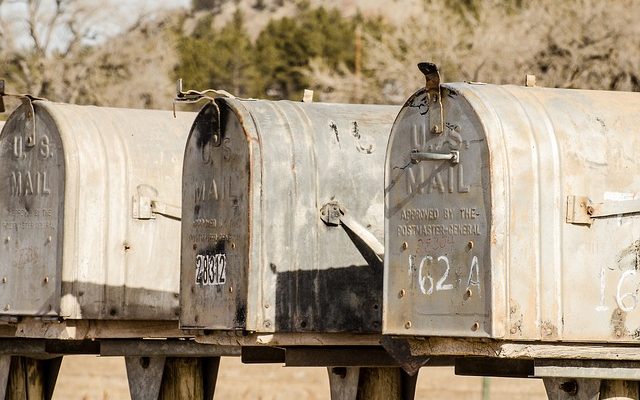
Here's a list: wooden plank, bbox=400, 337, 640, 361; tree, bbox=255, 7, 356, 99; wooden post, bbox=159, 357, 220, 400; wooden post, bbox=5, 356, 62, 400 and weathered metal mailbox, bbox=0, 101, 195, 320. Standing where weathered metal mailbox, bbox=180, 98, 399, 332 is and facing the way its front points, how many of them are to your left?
1

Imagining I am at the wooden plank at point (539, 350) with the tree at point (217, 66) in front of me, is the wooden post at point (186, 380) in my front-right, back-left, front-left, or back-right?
front-left

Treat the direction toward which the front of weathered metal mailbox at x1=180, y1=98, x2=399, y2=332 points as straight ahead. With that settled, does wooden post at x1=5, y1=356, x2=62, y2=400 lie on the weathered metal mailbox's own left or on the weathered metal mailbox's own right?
on the weathered metal mailbox's own right

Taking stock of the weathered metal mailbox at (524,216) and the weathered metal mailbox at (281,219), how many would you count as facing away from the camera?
0

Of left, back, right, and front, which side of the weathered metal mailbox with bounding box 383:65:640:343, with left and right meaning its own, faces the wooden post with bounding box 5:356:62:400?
right

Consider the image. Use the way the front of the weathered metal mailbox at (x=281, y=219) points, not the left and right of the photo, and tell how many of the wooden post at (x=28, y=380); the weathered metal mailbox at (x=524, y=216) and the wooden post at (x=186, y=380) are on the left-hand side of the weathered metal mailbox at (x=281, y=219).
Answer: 1

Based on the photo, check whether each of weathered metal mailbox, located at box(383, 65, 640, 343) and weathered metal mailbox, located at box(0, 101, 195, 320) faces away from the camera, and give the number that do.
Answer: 0

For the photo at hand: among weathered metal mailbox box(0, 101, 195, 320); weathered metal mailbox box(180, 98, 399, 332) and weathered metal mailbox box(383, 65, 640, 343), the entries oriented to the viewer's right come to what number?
0

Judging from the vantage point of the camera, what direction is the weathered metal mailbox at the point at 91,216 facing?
facing the viewer and to the left of the viewer
